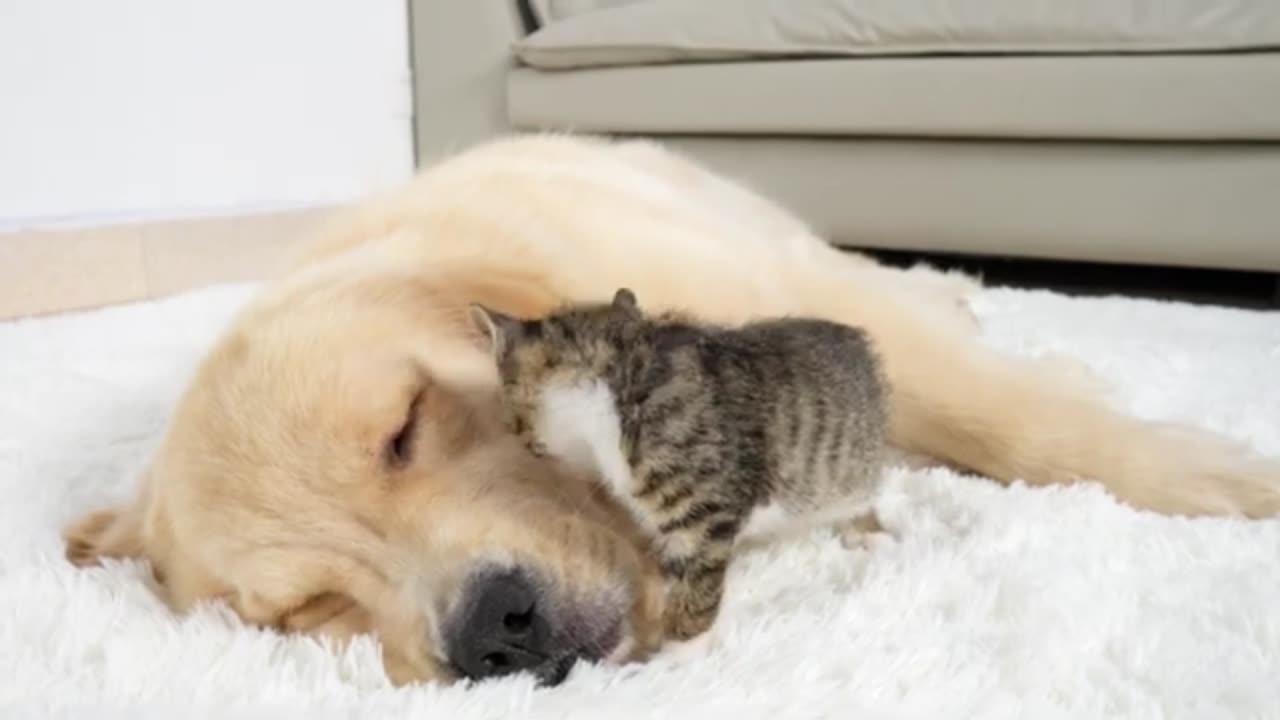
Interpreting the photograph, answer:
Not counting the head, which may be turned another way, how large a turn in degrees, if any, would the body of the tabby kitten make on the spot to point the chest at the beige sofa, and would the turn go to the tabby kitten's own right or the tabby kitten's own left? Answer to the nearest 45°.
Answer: approximately 90° to the tabby kitten's own right

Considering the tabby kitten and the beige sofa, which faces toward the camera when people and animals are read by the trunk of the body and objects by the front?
the beige sofa

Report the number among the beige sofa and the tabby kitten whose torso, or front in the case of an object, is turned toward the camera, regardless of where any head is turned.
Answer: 1

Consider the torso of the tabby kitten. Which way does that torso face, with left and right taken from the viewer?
facing to the left of the viewer

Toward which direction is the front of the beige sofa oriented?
toward the camera

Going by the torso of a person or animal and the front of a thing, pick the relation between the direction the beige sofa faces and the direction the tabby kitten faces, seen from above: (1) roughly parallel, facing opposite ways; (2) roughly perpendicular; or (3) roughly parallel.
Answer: roughly perpendicular

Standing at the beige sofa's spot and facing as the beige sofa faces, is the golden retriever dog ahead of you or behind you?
ahead

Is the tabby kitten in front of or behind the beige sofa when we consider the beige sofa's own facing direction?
in front
